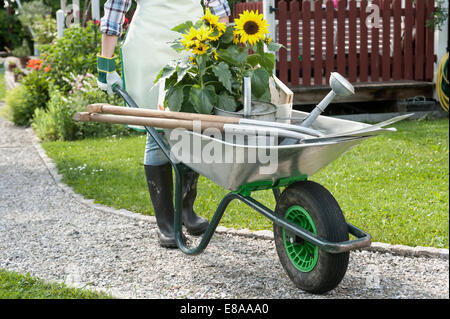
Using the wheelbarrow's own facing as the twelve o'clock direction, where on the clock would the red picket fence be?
The red picket fence is roughly at 8 o'clock from the wheelbarrow.

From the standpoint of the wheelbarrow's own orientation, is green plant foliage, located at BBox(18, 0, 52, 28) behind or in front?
behind

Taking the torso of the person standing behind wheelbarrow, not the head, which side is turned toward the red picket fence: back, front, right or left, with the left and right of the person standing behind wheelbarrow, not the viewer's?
left

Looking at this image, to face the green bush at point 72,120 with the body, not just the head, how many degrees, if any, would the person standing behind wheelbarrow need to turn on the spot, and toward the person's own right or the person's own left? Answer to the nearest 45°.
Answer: approximately 135° to the person's own left

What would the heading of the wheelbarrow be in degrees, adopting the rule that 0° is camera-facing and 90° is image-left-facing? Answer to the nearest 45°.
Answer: approximately 315°
